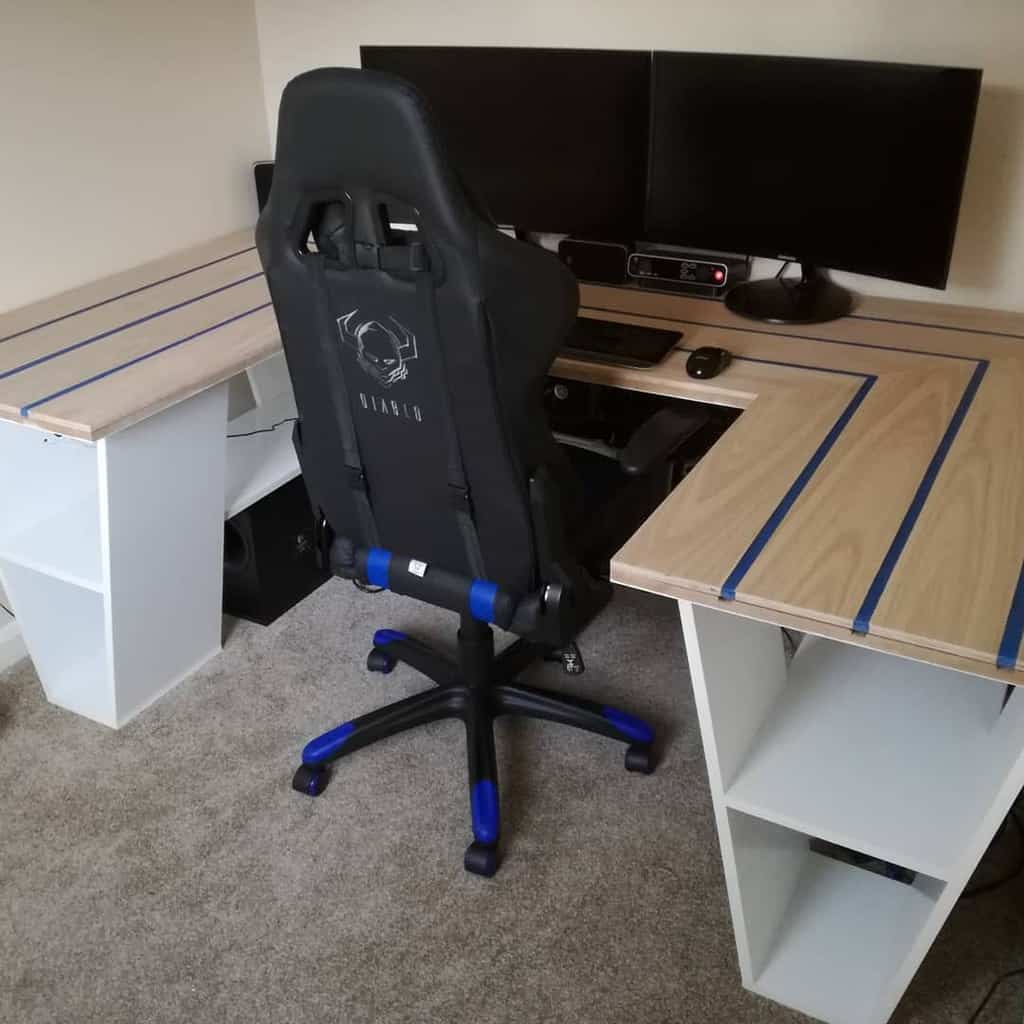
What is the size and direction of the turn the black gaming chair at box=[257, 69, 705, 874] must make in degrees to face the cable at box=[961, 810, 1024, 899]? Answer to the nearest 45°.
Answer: approximately 45° to its right

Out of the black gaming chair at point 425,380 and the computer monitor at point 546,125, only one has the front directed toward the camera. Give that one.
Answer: the computer monitor

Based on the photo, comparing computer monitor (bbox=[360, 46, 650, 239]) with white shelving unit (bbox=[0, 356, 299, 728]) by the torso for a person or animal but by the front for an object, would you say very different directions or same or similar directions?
same or similar directions

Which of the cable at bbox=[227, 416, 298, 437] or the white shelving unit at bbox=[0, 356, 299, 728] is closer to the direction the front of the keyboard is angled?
the white shelving unit

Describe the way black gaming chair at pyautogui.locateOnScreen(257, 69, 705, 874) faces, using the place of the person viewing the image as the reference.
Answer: facing away from the viewer and to the right of the viewer

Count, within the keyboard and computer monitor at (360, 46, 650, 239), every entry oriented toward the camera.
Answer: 2

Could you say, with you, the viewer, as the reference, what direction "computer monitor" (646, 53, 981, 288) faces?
facing the viewer and to the left of the viewer

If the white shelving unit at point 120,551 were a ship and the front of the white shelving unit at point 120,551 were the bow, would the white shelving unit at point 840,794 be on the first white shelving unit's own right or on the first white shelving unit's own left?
on the first white shelving unit's own left

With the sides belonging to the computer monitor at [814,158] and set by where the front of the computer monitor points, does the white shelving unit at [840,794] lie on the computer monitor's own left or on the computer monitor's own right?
on the computer monitor's own left

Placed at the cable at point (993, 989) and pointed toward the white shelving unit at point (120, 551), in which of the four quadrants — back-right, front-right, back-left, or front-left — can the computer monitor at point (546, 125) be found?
front-right

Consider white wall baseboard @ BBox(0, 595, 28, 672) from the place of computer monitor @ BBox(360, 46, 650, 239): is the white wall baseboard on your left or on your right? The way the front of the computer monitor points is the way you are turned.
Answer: on your right

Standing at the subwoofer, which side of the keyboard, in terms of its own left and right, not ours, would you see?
right

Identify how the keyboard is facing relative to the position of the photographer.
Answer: facing the viewer

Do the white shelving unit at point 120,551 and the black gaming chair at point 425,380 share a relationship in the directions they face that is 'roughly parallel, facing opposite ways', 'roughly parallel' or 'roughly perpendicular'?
roughly parallel, facing opposite ways

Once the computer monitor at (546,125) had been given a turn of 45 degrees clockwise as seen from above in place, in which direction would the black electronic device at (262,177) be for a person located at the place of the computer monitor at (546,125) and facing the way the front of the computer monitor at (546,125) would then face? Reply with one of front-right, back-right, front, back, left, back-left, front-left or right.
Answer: right

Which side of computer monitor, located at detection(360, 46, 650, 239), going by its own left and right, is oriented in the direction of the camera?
front

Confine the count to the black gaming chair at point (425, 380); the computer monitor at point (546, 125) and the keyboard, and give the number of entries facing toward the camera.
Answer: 2

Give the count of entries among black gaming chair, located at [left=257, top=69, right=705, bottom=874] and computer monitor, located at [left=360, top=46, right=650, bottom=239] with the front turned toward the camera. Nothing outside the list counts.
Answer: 1
